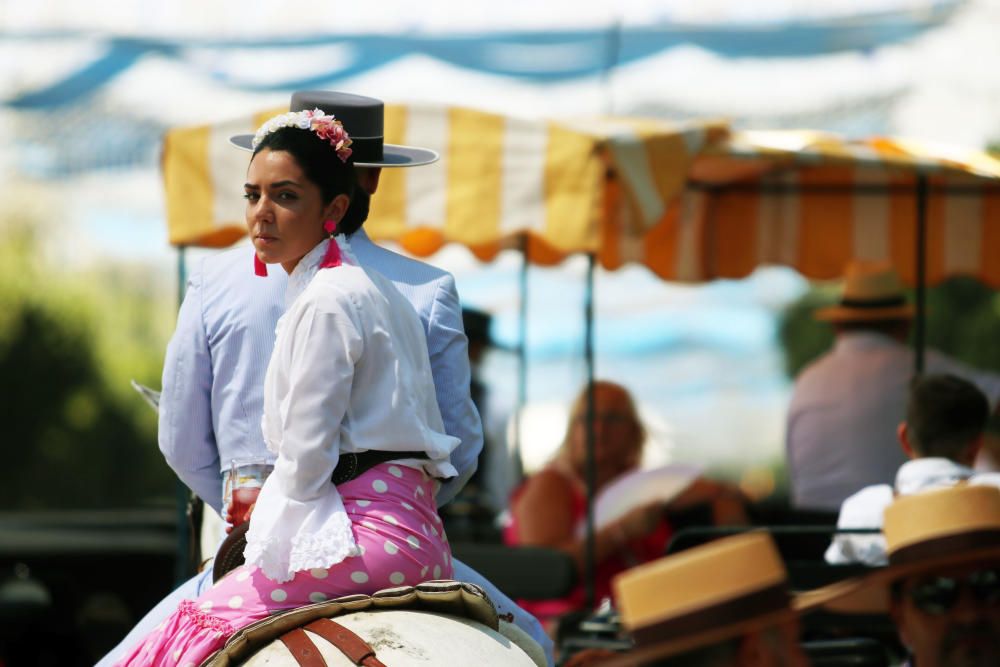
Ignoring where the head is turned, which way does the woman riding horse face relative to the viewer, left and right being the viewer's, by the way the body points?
facing to the left of the viewer

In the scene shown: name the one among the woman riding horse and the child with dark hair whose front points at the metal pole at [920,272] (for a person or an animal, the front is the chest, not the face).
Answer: the child with dark hair

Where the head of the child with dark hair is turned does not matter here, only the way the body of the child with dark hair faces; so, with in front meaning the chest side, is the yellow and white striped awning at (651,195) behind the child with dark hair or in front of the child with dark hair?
in front

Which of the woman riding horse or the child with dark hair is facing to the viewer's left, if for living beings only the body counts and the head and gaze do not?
the woman riding horse

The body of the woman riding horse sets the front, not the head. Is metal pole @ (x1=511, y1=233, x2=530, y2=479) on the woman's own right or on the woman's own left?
on the woman's own right

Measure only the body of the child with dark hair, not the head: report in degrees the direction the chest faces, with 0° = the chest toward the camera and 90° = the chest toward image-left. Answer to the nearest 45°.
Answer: approximately 180°

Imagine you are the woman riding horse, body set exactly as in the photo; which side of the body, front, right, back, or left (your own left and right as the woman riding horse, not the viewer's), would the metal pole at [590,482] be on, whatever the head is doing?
right
